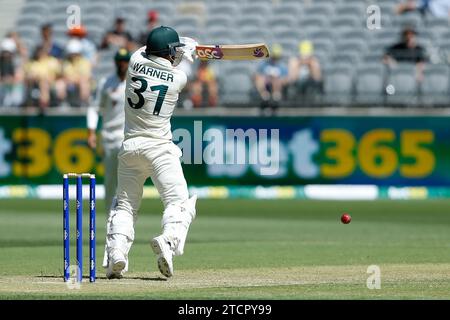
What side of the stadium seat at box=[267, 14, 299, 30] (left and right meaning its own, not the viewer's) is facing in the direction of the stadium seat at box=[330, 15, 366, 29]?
left

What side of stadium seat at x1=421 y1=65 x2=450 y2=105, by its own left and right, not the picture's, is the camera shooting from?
front

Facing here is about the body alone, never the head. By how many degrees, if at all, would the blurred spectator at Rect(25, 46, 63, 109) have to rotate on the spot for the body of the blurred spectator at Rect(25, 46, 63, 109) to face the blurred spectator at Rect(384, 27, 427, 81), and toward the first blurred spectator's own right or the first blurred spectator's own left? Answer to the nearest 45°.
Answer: approximately 90° to the first blurred spectator's own left

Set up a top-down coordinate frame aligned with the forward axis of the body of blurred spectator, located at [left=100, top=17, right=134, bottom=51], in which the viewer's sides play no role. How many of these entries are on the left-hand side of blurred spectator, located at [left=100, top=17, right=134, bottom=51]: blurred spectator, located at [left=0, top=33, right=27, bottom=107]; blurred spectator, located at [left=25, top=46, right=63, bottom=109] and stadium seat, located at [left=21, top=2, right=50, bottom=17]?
0

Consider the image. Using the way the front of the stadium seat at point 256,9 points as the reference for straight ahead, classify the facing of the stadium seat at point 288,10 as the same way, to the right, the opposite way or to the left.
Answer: the same way

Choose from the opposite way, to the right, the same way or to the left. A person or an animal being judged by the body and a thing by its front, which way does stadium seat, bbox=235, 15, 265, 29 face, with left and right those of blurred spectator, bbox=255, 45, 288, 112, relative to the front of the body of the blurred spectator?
the same way

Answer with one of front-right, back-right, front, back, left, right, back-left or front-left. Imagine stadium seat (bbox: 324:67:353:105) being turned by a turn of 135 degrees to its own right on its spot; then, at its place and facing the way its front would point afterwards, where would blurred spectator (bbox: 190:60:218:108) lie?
front-left

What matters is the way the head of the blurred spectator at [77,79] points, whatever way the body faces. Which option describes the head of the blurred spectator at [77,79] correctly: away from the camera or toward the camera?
toward the camera

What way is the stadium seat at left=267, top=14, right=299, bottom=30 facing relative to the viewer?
toward the camera

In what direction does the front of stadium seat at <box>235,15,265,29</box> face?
toward the camera
